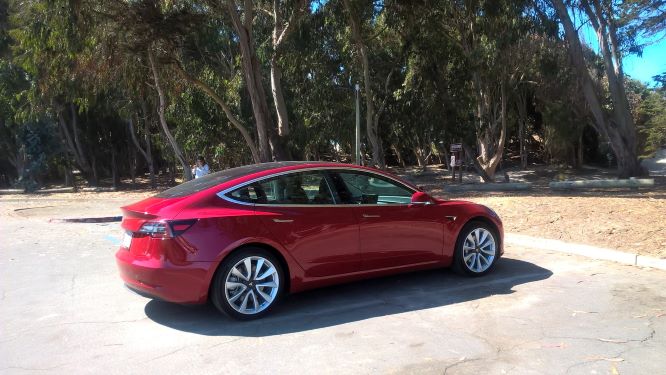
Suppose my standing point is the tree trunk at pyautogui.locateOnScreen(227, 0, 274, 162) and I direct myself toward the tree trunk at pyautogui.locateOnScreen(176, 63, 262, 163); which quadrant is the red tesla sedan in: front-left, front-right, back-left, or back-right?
back-left

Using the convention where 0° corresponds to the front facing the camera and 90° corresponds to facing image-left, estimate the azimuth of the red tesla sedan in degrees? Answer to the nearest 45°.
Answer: approximately 225°

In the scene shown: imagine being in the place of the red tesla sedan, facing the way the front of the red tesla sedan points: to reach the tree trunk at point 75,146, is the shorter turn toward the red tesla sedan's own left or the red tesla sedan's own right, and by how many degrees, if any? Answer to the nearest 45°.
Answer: approximately 90° to the red tesla sedan's own left

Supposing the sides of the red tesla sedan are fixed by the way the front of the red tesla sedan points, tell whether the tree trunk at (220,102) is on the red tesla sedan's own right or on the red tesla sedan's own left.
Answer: on the red tesla sedan's own left

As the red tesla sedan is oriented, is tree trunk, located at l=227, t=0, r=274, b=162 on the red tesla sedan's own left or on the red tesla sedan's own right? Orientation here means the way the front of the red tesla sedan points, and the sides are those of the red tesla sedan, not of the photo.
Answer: on the red tesla sedan's own left
